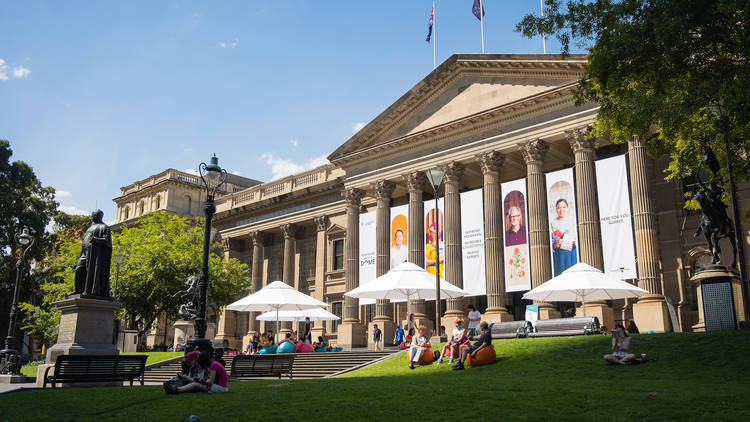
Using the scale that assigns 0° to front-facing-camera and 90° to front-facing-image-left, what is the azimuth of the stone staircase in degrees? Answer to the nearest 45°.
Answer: approximately 0°

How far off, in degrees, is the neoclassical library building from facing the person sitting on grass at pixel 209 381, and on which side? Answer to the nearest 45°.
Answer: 0° — it already faces them

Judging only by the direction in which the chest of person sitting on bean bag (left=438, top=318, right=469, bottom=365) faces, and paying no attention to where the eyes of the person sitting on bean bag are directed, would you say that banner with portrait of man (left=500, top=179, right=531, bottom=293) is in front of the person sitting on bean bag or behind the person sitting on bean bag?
behind

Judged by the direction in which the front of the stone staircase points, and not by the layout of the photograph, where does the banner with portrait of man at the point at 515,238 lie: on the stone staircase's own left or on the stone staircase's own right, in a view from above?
on the stone staircase's own left

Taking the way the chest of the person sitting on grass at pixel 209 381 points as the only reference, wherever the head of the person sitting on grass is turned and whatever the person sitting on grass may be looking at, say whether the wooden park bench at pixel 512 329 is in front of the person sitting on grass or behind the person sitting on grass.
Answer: behind

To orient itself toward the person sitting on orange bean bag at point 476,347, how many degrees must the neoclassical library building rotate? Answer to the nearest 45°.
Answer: approximately 45° to its left

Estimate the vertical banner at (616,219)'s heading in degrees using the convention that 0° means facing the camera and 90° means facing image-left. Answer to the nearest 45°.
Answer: approximately 45°

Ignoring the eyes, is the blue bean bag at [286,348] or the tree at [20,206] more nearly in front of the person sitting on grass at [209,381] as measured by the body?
the tree

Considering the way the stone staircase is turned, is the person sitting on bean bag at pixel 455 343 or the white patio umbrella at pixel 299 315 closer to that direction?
the person sitting on bean bag
